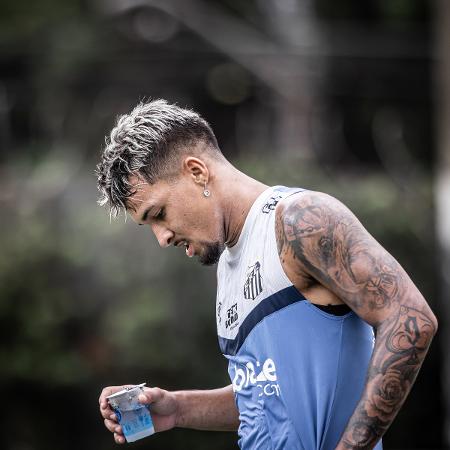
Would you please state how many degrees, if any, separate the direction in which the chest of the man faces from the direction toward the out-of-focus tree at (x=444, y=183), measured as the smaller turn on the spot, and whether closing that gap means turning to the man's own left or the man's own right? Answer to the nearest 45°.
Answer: approximately 135° to the man's own right

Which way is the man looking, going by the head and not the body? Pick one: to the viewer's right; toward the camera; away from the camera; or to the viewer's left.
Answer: to the viewer's left

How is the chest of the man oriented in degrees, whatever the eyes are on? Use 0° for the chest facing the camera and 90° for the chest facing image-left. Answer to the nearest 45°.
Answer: approximately 45°
